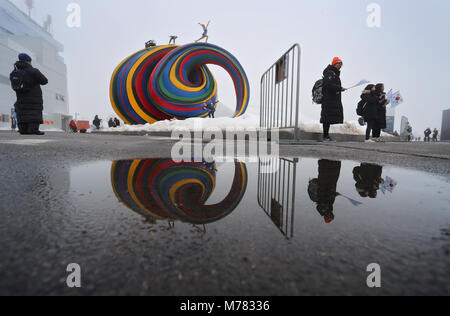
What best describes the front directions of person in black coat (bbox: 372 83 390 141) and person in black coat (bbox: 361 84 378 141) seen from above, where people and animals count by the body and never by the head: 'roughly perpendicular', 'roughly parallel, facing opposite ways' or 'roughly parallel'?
roughly parallel

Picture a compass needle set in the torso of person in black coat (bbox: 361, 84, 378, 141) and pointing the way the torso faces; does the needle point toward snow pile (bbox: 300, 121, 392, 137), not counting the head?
no

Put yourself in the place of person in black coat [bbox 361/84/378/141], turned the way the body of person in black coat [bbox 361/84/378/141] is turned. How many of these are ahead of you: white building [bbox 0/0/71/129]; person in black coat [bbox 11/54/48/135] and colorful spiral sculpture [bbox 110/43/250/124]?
0

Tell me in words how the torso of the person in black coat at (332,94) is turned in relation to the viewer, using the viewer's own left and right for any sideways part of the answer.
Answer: facing to the right of the viewer

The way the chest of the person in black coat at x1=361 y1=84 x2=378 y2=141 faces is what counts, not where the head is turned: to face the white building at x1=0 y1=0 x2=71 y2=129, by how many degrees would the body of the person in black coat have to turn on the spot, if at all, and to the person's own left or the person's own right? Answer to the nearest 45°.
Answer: approximately 180°

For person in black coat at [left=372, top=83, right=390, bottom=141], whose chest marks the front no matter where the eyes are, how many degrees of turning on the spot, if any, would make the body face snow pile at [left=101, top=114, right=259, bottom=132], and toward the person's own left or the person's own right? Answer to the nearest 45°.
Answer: approximately 180°

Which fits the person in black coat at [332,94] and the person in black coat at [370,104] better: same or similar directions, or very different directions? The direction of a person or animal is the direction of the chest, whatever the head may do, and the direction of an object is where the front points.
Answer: same or similar directions

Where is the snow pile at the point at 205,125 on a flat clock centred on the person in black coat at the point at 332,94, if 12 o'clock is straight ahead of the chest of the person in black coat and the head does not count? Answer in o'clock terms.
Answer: The snow pile is roughly at 7 o'clock from the person in black coat.

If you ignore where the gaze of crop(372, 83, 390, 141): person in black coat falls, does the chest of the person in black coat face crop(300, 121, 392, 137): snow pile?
no

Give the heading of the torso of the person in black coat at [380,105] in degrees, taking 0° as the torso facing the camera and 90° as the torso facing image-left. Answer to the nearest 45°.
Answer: approximately 270°

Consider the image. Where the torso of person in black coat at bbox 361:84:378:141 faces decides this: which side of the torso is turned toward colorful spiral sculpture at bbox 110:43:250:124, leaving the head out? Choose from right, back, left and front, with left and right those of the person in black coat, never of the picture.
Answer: back

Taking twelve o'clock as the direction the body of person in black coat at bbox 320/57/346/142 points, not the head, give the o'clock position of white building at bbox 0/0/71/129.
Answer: The white building is roughly at 7 o'clock from the person in black coat.

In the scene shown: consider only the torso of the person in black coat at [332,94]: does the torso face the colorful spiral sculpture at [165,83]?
no

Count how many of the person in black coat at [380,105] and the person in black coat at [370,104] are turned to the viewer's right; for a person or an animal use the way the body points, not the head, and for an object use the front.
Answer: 2

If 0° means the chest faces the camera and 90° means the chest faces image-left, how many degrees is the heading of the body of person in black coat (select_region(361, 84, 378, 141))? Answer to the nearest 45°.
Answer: approximately 270°
